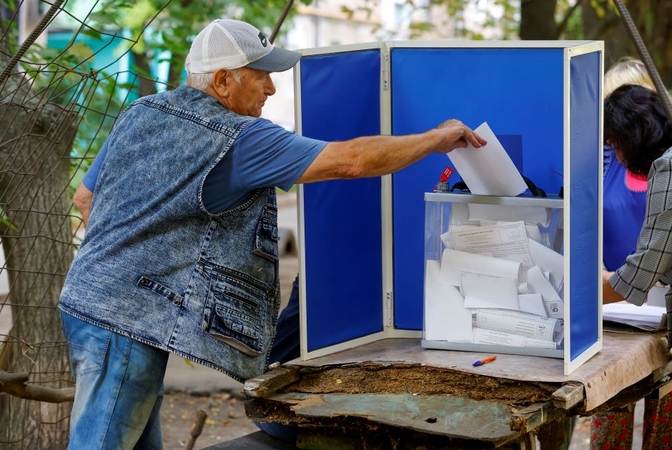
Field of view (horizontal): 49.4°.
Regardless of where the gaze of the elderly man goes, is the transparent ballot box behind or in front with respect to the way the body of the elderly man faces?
in front

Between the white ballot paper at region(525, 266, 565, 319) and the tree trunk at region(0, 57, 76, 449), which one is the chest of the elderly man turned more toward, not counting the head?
the white ballot paper

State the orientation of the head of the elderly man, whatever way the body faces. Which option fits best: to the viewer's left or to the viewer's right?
to the viewer's right

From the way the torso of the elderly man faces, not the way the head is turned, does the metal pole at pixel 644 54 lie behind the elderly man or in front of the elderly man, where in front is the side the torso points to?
in front

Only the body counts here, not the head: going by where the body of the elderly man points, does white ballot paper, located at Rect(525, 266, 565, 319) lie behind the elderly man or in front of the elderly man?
in front

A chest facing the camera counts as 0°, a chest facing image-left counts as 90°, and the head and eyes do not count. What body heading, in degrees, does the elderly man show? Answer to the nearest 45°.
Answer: approximately 225°

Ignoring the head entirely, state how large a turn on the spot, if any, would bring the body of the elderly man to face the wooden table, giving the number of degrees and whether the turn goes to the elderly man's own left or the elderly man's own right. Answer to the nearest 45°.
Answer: approximately 45° to the elderly man's own right

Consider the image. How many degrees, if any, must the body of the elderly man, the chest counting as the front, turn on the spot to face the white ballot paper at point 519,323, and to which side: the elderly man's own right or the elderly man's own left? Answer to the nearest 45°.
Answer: approximately 45° to the elderly man's own right
